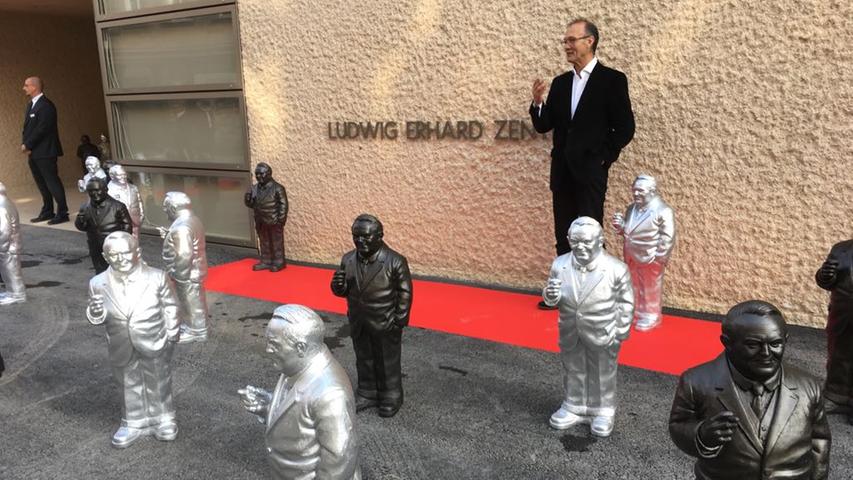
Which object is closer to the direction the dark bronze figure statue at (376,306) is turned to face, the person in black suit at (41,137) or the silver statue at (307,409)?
the silver statue

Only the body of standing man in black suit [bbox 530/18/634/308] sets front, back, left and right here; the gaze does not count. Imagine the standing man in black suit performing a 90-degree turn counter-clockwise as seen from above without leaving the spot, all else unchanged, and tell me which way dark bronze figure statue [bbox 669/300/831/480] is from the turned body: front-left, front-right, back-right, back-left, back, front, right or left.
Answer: front-right

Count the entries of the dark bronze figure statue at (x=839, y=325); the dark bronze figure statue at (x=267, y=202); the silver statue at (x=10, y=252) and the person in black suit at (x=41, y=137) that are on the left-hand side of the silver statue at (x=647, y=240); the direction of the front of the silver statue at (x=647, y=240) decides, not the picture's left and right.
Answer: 1

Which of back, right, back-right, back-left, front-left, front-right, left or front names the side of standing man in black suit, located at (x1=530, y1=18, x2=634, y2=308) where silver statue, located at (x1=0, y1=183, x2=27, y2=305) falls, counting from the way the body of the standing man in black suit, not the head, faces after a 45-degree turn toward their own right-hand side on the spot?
front

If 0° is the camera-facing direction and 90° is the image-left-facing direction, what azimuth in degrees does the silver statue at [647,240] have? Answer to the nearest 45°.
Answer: approximately 45°

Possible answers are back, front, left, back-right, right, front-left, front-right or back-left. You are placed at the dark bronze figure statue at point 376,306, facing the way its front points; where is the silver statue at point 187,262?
right

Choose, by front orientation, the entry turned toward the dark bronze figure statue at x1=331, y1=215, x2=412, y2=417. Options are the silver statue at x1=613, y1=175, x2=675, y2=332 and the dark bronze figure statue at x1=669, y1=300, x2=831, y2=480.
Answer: the silver statue

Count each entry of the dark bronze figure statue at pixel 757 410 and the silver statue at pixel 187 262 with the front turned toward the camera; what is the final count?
1

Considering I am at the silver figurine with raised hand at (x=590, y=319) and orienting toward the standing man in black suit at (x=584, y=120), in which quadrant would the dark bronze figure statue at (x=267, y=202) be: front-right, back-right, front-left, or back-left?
front-left

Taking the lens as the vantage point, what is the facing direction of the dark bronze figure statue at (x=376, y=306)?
facing the viewer and to the left of the viewer

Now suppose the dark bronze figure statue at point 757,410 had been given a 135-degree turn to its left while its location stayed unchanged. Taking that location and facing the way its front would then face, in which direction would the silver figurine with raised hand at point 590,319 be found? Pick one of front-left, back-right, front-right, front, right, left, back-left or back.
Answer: left

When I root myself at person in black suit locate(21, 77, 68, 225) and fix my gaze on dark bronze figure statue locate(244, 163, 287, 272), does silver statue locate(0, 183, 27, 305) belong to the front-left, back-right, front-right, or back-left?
front-right

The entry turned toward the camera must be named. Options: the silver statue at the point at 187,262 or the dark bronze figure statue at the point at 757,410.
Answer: the dark bronze figure statue

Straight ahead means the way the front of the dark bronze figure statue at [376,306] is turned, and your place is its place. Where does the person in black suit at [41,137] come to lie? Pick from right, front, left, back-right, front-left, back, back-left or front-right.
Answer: right

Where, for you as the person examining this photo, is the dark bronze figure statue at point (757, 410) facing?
facing the viewer

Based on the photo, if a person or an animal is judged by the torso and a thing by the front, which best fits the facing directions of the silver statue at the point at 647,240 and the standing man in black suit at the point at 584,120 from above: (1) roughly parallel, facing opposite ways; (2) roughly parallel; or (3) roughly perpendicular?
roughly parallel

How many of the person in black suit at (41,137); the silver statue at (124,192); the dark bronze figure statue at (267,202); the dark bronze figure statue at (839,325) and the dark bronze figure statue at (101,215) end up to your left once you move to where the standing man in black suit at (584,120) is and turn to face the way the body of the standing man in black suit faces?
1
